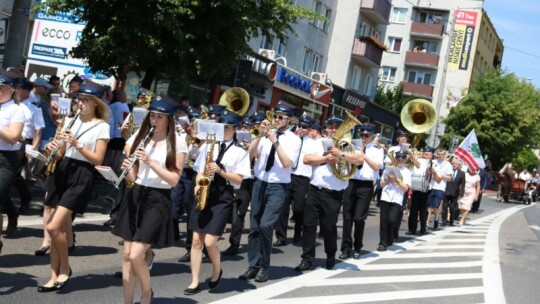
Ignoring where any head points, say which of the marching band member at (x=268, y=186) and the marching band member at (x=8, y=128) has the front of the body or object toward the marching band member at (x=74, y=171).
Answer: the marching band member at (x=268, y=186)

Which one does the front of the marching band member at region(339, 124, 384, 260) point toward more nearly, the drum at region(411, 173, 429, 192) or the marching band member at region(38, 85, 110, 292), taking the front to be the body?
the marching band member
